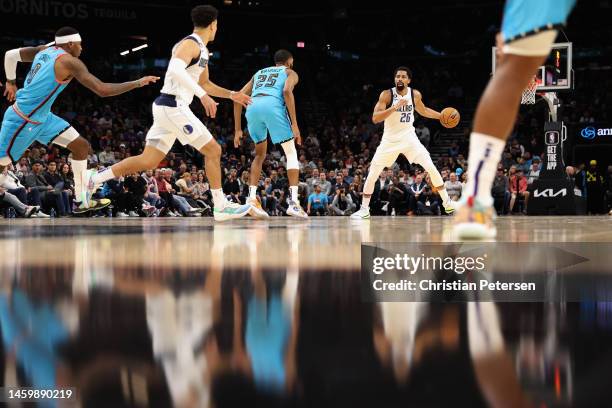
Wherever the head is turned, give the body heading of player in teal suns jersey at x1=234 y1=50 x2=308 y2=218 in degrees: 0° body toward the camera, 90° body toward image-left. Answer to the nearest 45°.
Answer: approximately 225°

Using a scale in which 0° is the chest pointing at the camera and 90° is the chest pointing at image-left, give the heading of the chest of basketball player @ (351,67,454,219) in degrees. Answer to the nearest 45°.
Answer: approximately 0°

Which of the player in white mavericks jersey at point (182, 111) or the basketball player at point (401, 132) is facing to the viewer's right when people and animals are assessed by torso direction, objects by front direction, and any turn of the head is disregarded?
the player in white mavericks jersey

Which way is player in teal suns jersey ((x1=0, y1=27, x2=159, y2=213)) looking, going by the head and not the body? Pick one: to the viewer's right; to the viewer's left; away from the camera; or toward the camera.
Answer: to the viewer's right

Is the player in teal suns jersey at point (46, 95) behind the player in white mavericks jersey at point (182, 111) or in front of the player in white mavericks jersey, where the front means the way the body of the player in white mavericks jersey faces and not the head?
behind

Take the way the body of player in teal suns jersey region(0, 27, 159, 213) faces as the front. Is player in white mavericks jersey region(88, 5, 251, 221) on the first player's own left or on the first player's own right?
on the first player's own right

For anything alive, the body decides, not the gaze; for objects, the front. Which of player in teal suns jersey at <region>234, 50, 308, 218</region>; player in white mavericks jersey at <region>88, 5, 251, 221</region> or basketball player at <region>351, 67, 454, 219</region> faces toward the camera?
the basketball player

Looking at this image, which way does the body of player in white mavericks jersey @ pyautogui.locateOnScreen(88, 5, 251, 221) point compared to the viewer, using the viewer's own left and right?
facing to the right of the viewer

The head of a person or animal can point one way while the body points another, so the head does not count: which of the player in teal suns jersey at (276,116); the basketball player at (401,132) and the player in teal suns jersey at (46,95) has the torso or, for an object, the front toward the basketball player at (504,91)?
the basketball player at (401,132)

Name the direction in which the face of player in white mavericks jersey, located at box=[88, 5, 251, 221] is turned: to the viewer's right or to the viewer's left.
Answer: to the viewer's right

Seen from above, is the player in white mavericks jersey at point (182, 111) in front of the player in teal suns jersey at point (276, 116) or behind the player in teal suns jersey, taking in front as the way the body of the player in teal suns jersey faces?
behind
